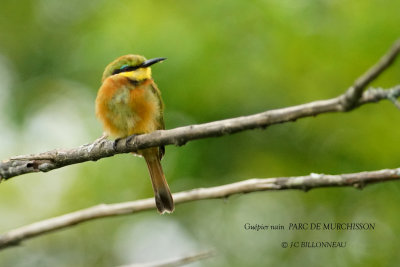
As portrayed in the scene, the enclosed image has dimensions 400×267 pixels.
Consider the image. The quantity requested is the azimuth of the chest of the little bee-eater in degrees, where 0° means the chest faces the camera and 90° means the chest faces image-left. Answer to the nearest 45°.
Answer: approximately 0°

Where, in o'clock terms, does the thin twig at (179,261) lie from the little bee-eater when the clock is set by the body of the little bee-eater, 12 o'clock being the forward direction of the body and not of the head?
The thin twig is roughly at 12 o'clock from the little bee-eater.
